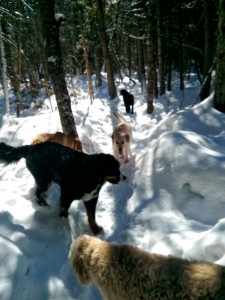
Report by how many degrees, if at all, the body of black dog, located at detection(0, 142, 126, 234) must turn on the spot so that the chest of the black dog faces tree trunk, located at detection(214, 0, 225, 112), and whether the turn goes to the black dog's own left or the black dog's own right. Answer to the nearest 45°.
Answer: approximately 90° to the black dog's own left

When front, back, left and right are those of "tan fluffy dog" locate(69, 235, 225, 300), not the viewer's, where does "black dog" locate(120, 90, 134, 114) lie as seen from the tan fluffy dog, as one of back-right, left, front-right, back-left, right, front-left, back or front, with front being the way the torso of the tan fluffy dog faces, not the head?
right

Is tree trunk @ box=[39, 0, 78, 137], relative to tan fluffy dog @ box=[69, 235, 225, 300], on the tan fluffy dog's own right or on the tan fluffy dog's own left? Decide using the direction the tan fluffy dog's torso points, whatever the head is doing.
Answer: on the tan fluffy dog's own right

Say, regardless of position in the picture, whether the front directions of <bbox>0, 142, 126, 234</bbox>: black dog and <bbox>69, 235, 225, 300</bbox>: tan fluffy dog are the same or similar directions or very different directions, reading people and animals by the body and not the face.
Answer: very different directions

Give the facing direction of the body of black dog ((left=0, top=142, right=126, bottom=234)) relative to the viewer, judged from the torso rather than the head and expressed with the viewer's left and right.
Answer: facing the viewer and to the right of the viewer

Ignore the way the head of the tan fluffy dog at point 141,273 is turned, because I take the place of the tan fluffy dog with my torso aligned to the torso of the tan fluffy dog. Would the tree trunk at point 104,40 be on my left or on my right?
on my right

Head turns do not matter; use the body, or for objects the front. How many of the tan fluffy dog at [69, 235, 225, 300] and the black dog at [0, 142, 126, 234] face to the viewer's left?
1

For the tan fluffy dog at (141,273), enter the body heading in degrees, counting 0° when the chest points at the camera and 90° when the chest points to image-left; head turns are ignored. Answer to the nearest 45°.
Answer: approximately 90°
